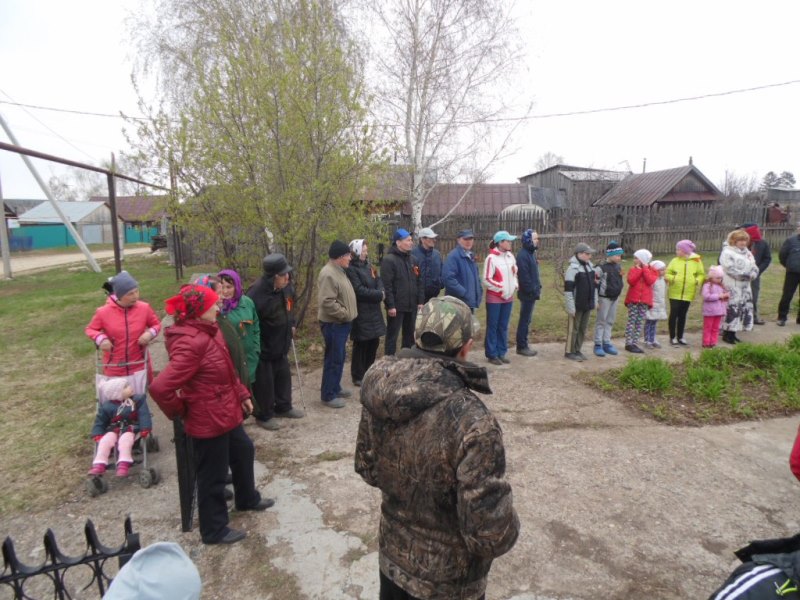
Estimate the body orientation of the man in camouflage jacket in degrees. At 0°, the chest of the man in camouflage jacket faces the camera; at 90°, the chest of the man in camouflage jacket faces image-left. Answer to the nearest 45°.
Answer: approximately 225°

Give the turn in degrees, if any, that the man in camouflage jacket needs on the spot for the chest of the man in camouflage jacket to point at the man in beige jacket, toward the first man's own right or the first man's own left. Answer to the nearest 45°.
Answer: approximately 45° to the first man's own left

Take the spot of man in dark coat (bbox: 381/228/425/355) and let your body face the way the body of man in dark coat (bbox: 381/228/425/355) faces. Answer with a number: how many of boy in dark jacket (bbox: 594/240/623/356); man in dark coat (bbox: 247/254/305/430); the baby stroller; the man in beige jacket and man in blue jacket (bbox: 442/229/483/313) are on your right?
3

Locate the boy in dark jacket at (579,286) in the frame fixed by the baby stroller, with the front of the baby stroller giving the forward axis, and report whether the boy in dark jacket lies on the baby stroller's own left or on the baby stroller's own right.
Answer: on the baby stroller's own left

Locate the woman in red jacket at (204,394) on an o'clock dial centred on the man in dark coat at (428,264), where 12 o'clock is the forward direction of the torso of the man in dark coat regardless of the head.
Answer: The woman in red jacket is roughly at 2 o'clock from the man in dark coat.

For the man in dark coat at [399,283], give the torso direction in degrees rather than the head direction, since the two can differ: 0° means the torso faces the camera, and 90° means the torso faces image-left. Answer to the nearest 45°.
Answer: approximately 315°

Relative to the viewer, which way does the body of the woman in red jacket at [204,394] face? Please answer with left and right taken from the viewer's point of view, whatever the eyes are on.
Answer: facing to the right of the viewer

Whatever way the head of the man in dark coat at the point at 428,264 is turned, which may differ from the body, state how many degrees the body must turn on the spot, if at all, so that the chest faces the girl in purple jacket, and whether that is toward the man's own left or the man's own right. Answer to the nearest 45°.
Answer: approximately 45° to the man's own left

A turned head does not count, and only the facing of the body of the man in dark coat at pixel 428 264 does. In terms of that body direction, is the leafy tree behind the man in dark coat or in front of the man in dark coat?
behind
